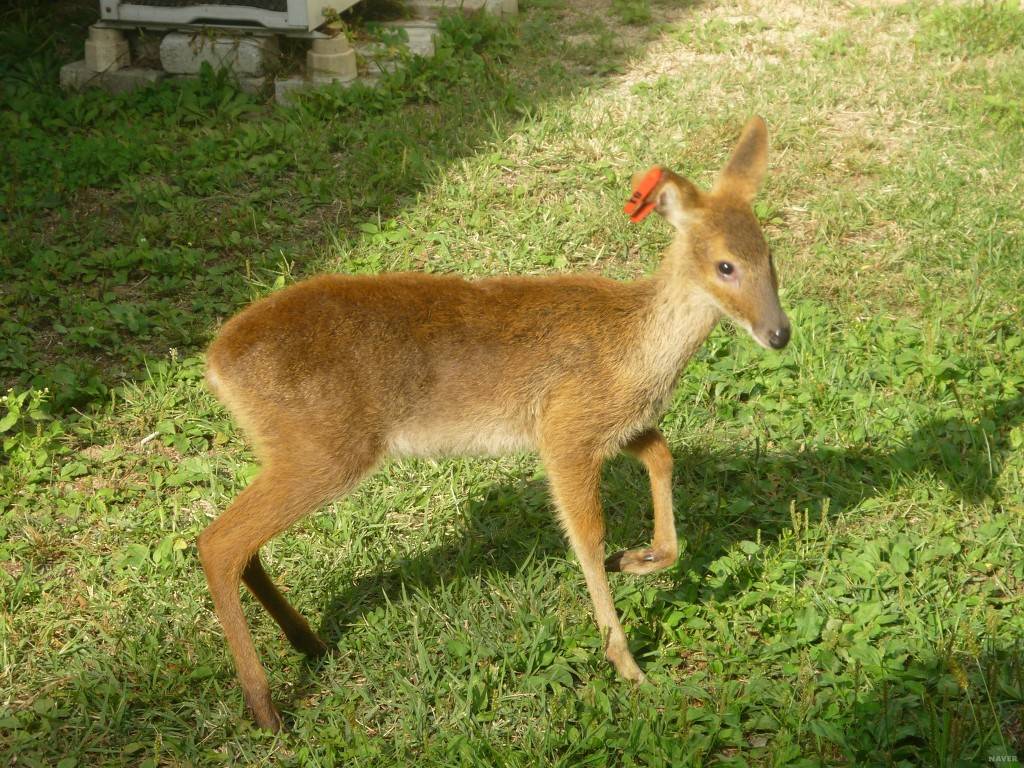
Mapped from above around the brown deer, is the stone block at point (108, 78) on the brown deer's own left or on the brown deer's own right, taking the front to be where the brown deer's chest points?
on the brown deer's own left

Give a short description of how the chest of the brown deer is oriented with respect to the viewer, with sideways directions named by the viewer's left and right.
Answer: facing to the right of the viewer

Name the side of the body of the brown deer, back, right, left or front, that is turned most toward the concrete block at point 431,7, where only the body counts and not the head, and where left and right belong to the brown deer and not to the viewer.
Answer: left

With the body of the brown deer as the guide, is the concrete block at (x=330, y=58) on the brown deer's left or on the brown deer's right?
on the brown deer's left

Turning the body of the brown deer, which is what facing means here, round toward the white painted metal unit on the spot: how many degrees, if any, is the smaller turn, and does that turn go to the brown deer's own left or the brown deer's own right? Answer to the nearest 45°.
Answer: approximately 90° to the brown deer's own left

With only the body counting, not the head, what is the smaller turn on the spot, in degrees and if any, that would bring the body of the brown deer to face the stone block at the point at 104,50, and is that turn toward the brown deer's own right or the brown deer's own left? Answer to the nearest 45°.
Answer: approximately 135° to the brown deer's own left

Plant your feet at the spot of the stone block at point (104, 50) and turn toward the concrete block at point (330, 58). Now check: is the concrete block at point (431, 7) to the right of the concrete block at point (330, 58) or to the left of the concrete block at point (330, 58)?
left

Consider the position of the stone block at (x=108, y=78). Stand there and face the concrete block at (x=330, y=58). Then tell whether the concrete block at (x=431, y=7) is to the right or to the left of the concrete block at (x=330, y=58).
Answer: left

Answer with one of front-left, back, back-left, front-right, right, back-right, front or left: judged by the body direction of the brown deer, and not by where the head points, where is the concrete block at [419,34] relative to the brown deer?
left
